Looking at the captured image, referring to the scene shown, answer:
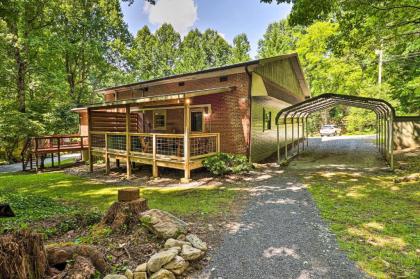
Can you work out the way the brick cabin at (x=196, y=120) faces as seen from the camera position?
facing the viewer and to the left of the viewer

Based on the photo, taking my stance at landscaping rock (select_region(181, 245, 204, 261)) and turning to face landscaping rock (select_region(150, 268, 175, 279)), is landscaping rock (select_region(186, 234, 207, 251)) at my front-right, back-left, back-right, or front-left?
back-right

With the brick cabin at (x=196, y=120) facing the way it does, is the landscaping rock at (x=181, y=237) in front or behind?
in front

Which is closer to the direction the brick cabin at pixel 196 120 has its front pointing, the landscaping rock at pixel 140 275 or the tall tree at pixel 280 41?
the landscaping rock

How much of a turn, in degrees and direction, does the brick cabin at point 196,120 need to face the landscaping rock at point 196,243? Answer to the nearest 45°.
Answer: approximately 45° to its left

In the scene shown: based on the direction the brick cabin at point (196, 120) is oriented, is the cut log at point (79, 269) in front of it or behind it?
in front

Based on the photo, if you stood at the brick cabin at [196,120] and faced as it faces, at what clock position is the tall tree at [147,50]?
The tall tree is roughly at 4 o'clock from the brick cabin.

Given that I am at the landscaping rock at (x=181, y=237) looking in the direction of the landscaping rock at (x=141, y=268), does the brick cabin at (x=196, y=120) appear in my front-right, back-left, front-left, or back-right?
back-right

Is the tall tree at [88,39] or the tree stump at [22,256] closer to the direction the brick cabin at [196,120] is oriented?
the tree stump

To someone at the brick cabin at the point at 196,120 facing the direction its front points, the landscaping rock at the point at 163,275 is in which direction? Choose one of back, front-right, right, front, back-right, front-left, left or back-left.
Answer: front-left

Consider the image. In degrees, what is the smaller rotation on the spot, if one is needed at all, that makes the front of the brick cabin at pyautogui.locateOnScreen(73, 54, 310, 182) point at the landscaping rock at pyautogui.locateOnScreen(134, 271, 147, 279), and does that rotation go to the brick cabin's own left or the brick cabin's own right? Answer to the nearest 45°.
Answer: approximately 45° to the brick cabin's own left

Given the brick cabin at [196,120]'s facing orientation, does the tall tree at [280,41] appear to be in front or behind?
behind

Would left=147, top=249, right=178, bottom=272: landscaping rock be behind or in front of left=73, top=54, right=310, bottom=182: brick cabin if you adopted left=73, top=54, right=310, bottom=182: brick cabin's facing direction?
in front
